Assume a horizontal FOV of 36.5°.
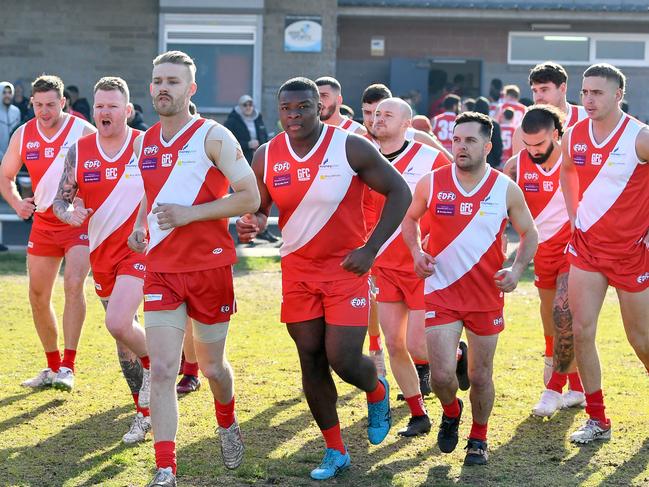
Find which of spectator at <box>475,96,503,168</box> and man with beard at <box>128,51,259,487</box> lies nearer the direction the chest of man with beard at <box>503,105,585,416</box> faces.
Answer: the man with beard

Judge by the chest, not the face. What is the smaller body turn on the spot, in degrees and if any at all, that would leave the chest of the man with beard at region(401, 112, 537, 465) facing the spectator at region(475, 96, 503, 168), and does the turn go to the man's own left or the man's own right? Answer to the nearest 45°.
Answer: approximately 180°

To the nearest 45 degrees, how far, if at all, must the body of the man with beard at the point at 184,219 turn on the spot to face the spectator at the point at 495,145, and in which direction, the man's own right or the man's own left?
approximately 180°

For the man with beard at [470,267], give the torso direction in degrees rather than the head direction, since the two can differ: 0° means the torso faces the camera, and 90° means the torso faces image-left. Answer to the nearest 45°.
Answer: approximately 0°

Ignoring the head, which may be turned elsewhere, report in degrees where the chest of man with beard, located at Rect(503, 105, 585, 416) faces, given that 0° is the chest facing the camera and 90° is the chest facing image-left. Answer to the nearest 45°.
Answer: approximately 45°

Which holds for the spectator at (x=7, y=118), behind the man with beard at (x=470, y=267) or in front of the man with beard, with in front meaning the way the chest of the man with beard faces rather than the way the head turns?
behind

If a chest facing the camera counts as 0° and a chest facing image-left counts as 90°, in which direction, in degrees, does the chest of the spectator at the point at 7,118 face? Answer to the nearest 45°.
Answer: approximately 0°

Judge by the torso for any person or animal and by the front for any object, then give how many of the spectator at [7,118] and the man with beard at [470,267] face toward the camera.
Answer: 2

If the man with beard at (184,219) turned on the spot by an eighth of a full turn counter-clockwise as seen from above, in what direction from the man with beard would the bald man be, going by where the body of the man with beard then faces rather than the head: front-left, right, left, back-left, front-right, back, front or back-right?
back-left
